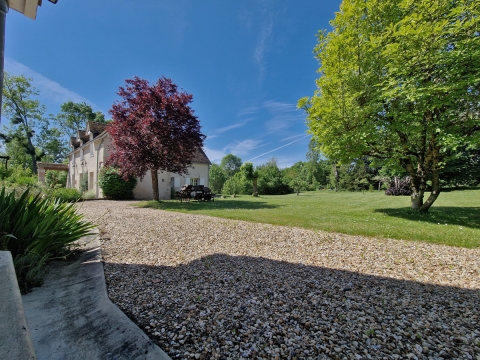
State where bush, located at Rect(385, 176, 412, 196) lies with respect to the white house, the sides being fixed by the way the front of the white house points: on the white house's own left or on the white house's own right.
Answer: on the white house's own left

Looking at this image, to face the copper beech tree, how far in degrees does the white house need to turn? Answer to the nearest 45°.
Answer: approximately 45° to its left

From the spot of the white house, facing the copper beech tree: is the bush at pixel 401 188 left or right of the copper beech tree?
left
